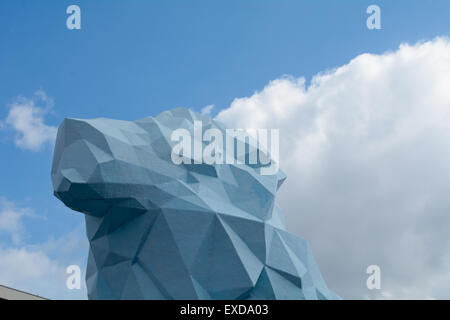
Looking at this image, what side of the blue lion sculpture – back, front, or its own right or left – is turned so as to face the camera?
left
